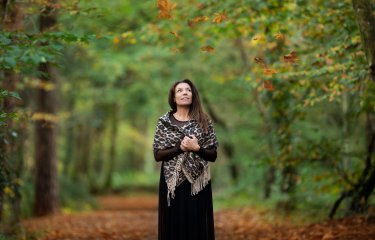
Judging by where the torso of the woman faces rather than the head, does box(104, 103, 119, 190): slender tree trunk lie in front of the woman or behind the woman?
behind

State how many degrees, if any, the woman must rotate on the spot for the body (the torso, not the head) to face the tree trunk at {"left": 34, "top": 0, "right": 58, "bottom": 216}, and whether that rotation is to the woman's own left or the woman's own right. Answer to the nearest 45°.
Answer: approximately 135° to the woman's own right

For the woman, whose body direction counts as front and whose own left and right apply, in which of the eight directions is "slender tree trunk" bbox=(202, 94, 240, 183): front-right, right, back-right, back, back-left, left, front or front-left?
back

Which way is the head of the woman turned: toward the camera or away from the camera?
toward the camera

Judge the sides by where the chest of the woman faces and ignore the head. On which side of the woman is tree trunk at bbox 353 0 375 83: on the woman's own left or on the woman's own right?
on the woman's own left

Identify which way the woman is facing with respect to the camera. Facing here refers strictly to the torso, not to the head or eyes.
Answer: toward the camera

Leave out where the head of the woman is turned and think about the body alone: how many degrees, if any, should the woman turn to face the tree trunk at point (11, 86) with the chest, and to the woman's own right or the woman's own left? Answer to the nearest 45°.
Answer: approximately 135° to the woman's own right

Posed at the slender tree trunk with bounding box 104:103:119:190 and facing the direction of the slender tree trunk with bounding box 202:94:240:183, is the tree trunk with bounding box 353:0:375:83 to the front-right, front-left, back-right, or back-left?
front-right
